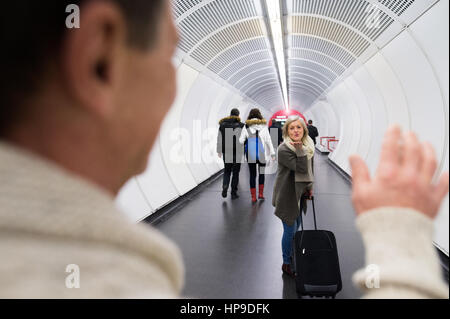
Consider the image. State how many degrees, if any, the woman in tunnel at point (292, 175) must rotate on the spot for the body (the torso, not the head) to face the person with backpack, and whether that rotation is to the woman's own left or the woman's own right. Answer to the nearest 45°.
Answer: approximately 135° to the woman's own left

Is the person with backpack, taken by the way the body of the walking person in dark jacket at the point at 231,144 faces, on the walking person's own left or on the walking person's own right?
on the walking person's own right

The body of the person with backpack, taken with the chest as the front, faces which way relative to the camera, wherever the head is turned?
away from the camera

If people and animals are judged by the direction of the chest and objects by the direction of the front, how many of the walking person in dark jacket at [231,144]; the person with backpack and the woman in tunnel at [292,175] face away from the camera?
2

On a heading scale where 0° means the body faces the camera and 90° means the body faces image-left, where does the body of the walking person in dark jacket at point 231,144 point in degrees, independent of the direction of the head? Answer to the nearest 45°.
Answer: approximately 180°

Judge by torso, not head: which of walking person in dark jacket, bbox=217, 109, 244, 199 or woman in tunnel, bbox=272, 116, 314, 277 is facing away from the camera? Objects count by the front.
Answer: the walking person in dark jacket

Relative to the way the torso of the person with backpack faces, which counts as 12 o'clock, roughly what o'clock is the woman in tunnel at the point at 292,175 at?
The woman in tunnel is roughly at 6 o'clock from the person with backpack.

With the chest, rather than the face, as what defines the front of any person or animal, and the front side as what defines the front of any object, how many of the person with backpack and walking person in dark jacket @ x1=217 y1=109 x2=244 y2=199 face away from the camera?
2

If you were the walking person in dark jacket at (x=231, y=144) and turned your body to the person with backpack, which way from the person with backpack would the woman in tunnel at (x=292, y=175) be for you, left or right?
right

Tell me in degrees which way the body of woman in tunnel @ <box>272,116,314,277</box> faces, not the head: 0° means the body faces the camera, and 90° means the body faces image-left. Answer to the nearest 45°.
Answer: approximately 315°

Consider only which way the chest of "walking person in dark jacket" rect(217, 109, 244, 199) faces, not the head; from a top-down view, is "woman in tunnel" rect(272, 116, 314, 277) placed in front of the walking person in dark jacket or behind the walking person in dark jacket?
behind

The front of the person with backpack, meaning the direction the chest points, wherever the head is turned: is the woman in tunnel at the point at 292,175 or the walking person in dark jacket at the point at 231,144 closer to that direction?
the walking person in dark jacket
